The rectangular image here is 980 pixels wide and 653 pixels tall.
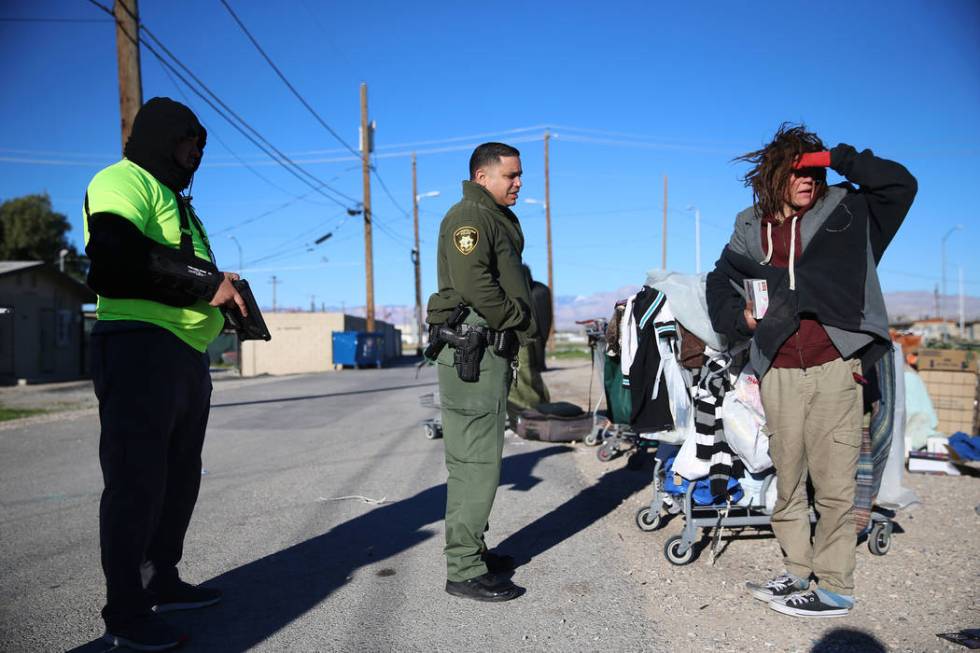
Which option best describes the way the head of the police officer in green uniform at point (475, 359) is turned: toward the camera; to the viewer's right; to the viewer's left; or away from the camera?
to the viewer's right

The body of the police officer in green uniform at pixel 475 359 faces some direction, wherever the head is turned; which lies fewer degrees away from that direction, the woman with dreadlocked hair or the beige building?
the woman with dreadlocked hair

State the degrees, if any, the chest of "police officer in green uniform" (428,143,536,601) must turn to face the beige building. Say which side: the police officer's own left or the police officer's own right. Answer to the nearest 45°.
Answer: approximately 90° to the police officer's own left

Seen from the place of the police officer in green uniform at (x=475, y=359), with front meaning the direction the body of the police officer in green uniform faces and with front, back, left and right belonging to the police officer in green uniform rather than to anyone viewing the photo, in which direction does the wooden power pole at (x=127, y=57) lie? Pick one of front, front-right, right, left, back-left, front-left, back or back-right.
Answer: back-left

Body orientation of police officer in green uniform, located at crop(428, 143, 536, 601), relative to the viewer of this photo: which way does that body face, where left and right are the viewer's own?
facing to the right of the viewer

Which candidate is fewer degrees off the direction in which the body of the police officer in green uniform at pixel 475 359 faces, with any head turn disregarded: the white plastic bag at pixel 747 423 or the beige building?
the white plastic bag

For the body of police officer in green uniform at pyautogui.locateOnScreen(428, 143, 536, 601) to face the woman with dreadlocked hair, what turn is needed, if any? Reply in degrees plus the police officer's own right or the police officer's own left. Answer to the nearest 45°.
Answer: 0° — they already face them
